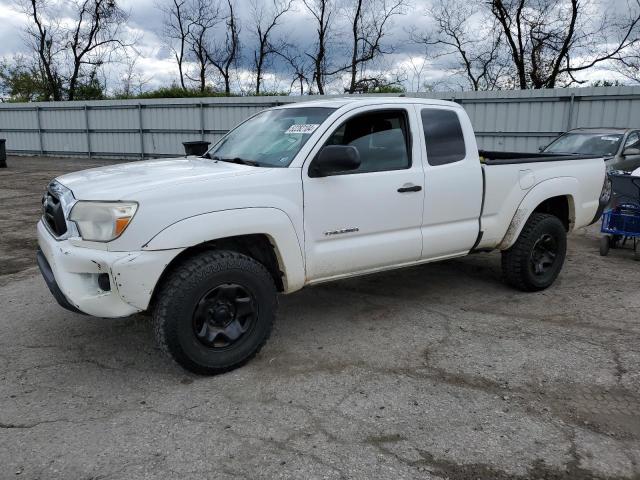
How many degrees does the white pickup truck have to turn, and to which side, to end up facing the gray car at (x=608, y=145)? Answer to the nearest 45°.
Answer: approximately 180°

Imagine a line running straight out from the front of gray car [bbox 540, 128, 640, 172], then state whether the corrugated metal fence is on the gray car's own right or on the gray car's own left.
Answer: on the gray car's own right

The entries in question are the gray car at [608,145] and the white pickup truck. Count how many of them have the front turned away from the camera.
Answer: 0

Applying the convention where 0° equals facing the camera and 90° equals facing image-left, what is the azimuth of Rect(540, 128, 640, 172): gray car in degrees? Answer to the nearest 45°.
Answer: approximately 45°

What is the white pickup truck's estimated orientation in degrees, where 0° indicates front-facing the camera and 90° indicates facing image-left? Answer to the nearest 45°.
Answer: approximately 45°

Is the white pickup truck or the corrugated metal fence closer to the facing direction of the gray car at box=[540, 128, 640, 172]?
the white pickup truck

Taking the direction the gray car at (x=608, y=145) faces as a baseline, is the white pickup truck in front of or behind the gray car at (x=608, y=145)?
in front

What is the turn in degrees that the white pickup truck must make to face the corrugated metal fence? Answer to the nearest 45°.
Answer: approximately 135° to its right
